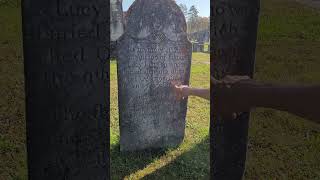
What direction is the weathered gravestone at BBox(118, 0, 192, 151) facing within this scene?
toward the camera

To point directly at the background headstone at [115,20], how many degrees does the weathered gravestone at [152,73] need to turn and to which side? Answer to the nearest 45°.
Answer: approximately 180°
